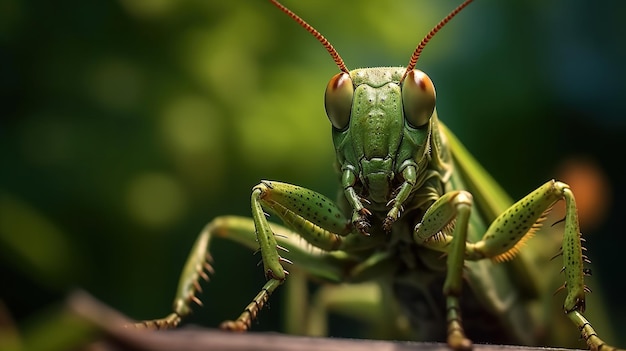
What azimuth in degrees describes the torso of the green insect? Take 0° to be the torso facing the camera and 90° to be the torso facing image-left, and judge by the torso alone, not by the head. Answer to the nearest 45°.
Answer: approximately 0°
